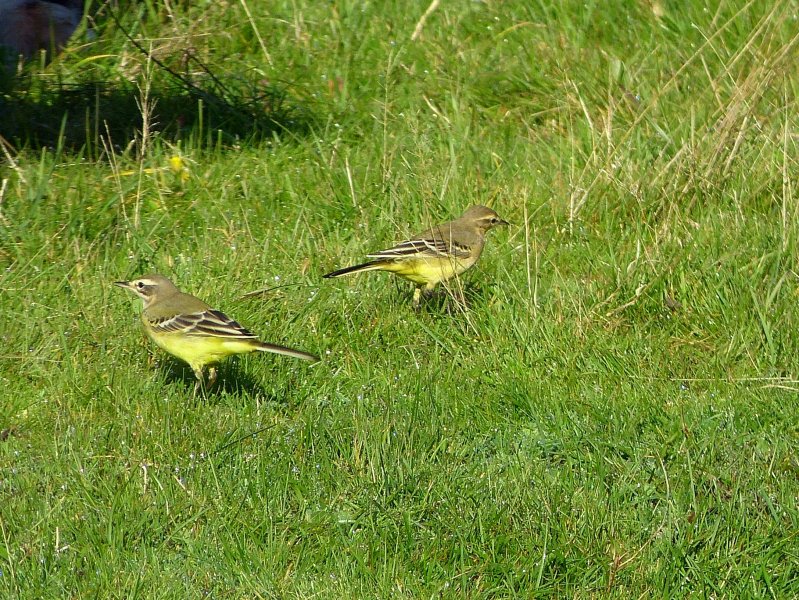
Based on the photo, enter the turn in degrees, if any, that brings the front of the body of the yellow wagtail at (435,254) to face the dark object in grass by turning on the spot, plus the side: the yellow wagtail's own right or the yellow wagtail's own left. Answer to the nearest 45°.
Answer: approximately 135° to the yellow wagtail's own left

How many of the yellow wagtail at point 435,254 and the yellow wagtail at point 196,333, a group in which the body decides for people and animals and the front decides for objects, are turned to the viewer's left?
1

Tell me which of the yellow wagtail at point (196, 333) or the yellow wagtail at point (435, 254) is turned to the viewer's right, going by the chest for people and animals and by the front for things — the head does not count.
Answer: the yellow wagtail at point (435, 254)

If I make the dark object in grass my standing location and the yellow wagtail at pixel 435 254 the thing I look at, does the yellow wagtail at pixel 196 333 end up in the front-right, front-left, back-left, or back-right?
front-right

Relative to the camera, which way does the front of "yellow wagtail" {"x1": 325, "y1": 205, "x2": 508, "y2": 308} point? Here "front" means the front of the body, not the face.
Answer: to the viewer's right

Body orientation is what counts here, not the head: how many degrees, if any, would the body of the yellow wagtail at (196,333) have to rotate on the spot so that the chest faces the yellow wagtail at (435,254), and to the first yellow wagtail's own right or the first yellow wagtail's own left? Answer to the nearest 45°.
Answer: approximately 135° to the first yellow wagtail's own right

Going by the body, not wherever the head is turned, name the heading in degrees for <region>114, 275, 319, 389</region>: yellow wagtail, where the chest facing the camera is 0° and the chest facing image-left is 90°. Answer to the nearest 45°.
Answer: approximately 90°

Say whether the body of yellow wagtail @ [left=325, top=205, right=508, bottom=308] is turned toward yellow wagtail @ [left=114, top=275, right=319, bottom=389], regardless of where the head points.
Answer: no

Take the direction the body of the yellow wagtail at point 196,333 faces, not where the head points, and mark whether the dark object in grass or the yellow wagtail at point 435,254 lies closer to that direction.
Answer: the dark object in grass

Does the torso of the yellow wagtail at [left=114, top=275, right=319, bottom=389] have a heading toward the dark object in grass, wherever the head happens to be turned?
no

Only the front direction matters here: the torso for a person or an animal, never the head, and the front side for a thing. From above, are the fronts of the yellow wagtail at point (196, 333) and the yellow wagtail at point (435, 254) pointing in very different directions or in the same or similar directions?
very different directions
